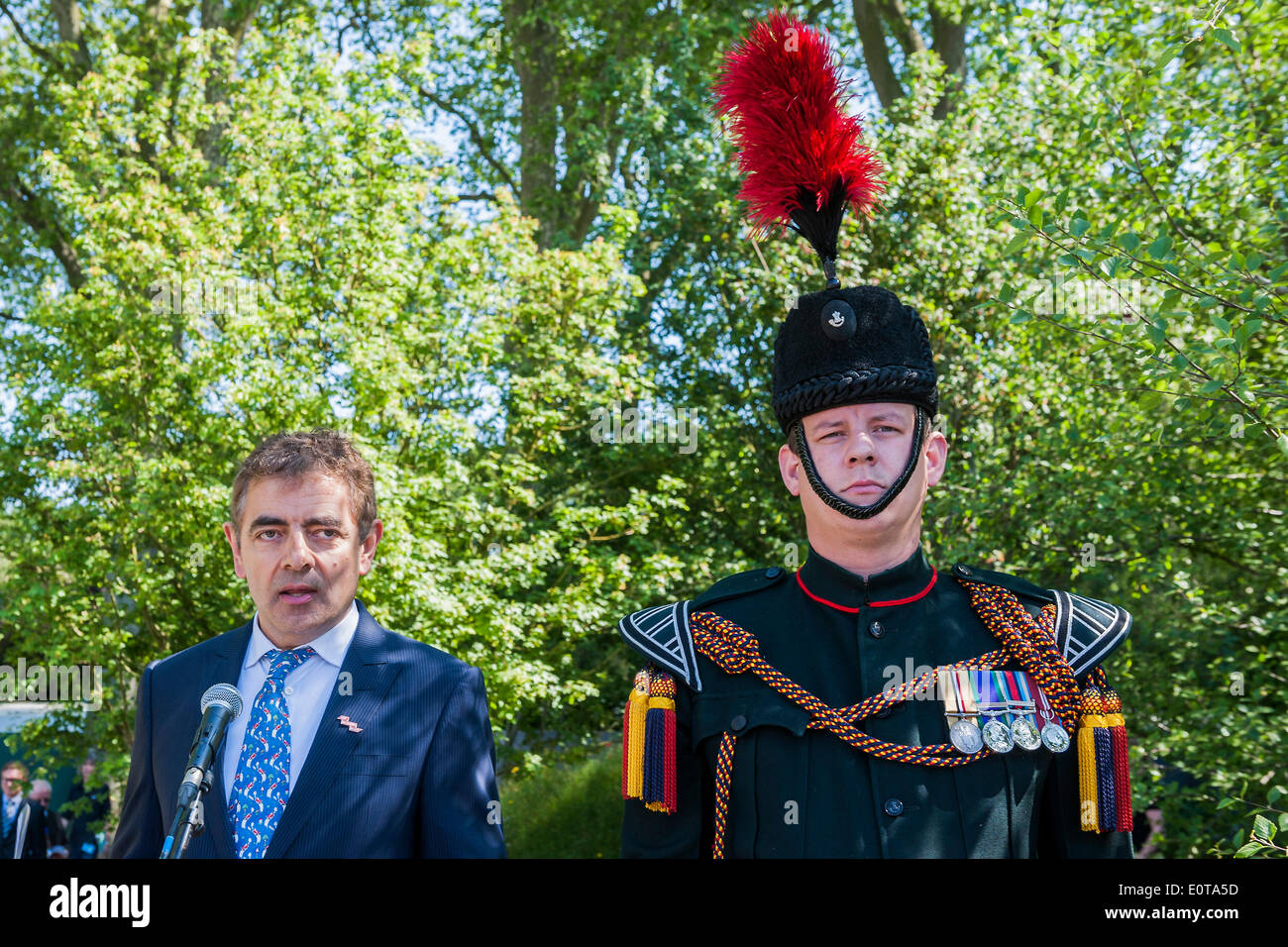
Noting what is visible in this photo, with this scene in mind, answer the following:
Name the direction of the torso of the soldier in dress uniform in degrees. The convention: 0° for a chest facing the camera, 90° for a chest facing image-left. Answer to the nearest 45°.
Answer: approximately 0°

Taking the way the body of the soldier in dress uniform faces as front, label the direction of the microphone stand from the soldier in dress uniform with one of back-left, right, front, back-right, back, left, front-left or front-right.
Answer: front-right

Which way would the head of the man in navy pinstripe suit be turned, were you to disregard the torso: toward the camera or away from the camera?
toward the camera

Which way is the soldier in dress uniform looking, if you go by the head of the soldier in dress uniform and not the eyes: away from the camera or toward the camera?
toward the camera

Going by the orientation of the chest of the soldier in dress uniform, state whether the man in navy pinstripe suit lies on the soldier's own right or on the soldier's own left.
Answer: on the soldier's own right

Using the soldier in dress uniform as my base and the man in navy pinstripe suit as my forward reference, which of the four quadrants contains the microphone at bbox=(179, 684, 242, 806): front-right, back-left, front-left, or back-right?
front-left

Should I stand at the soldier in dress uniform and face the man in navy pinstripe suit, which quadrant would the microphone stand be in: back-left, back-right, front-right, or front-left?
front-left
